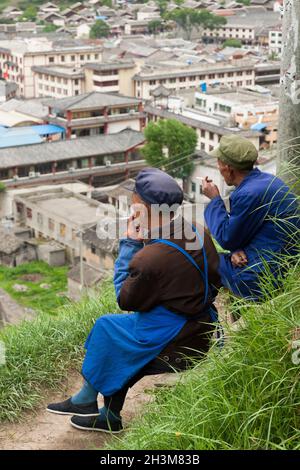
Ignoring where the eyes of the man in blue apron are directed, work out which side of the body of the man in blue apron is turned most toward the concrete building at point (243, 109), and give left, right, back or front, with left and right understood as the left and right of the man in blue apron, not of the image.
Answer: right

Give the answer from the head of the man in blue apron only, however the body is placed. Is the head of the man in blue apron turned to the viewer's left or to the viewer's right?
to the viewer's left

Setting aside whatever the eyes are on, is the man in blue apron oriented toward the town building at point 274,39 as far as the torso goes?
no

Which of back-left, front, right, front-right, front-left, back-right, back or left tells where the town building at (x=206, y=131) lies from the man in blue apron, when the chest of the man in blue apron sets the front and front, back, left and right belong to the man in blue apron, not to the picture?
right

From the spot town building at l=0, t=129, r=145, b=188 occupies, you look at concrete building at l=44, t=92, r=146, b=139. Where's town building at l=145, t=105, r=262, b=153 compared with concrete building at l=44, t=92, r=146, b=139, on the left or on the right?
right

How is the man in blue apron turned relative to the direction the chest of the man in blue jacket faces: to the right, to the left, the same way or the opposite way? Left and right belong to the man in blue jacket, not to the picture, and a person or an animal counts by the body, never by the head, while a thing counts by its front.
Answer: the same way

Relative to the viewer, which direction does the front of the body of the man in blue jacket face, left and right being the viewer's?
facing to the left of the viewer

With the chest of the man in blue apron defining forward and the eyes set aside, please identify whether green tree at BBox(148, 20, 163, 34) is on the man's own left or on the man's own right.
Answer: on the man's own right

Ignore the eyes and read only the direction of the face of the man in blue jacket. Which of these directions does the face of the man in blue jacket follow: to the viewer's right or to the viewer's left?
to the viewer's left
